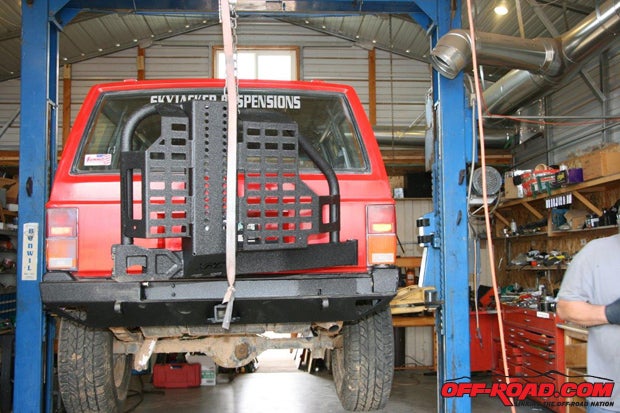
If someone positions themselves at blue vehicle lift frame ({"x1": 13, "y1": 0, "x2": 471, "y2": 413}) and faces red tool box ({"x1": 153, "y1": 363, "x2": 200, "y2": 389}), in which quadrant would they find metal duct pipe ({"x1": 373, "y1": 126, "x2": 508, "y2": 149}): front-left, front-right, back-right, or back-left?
front-right

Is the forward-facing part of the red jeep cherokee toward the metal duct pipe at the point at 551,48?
no

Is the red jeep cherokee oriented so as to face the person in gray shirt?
no

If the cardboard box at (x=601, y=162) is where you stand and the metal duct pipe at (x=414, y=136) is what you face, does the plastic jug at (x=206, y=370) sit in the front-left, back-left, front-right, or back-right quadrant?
front-left

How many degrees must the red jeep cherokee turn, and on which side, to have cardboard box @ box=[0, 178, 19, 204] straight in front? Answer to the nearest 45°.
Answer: approximately 45° to its left

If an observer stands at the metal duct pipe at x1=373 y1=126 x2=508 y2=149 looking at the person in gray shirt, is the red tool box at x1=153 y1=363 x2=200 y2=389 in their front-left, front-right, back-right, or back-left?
front-right

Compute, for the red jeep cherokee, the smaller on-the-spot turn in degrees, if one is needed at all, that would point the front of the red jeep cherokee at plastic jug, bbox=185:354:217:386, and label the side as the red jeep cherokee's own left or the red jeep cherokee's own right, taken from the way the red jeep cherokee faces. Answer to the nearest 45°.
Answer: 0° — it already faces it

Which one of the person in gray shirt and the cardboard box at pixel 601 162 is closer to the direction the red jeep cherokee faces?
the cardboard box

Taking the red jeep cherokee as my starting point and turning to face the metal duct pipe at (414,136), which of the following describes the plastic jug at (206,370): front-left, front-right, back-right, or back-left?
front-left

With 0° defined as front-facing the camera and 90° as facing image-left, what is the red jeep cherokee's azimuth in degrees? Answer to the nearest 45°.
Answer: approximately 180°

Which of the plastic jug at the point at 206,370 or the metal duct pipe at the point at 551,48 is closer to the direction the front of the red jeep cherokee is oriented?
the plastic jug

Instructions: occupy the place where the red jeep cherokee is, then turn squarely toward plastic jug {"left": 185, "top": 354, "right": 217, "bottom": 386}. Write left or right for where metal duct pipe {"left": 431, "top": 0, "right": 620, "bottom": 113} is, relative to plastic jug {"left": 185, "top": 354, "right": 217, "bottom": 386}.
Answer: right

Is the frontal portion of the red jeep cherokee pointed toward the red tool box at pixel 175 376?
yes

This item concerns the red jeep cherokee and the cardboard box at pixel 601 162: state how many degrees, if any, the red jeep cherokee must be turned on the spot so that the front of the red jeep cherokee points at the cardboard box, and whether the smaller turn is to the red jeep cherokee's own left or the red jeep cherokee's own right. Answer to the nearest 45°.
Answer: approximately 45° to the red jeep cherokee's own right

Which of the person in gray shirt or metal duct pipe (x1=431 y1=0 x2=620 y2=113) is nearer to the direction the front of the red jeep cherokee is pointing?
the metal duct pipe
